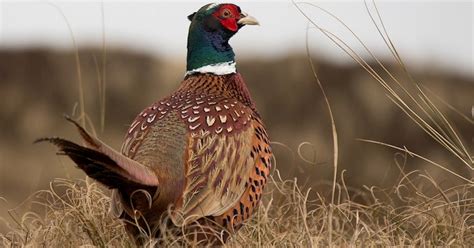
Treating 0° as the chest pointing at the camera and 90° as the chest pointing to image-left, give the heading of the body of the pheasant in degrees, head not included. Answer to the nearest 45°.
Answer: approximately 225°
